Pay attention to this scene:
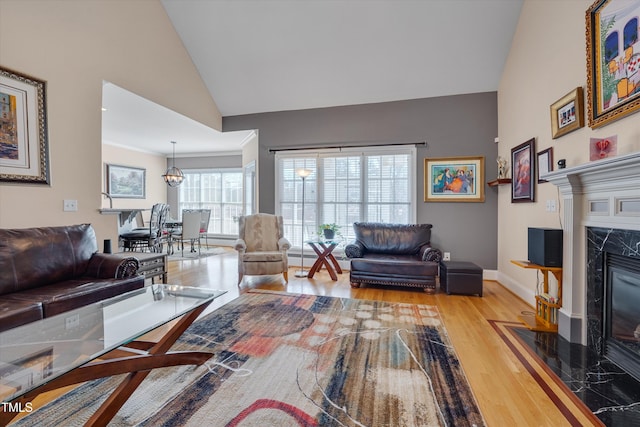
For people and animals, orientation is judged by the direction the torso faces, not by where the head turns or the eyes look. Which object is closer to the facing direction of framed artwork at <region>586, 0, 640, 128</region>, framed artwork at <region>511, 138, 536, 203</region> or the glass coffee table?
the glass coffee table

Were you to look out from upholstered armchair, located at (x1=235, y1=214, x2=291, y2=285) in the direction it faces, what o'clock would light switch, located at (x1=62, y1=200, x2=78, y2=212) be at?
The light switch is roughly at 2 o'clock from the upholstered armchair.

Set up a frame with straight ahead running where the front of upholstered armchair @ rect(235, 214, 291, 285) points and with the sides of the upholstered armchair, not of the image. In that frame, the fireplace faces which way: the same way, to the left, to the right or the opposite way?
to the right

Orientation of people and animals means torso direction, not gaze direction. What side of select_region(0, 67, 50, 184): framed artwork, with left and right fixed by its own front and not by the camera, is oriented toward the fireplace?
front

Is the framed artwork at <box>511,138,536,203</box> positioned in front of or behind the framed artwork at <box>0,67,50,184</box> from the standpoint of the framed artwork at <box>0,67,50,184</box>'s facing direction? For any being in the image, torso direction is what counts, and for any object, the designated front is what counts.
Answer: in front

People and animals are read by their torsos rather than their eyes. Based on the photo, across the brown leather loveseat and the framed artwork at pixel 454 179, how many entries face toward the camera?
2

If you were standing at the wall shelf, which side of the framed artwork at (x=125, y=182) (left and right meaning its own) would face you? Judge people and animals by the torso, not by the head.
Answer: front

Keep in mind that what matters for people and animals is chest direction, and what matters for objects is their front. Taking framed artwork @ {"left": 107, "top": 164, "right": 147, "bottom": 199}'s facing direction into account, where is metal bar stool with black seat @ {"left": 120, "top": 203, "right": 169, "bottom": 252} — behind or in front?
in front

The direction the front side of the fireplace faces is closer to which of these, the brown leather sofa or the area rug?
the brown leather sofa

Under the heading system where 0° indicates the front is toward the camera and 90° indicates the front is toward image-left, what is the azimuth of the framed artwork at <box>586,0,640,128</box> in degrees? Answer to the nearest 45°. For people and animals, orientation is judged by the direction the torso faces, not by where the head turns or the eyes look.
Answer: approximately 45°

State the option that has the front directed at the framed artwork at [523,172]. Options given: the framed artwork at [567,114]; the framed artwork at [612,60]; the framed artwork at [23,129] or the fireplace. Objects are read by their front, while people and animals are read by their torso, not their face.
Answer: the framed artwork at [23,129]

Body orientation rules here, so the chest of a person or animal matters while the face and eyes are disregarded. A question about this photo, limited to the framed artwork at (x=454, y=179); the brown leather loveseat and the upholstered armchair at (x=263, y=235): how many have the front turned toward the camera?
3

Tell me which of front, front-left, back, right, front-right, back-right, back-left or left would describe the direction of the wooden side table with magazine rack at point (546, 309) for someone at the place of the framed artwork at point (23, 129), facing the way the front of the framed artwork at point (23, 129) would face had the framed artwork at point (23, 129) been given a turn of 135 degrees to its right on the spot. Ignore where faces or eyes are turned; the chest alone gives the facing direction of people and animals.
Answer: back-left

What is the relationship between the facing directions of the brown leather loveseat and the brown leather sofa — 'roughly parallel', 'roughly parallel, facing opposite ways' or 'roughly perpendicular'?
roughly perpendicular
